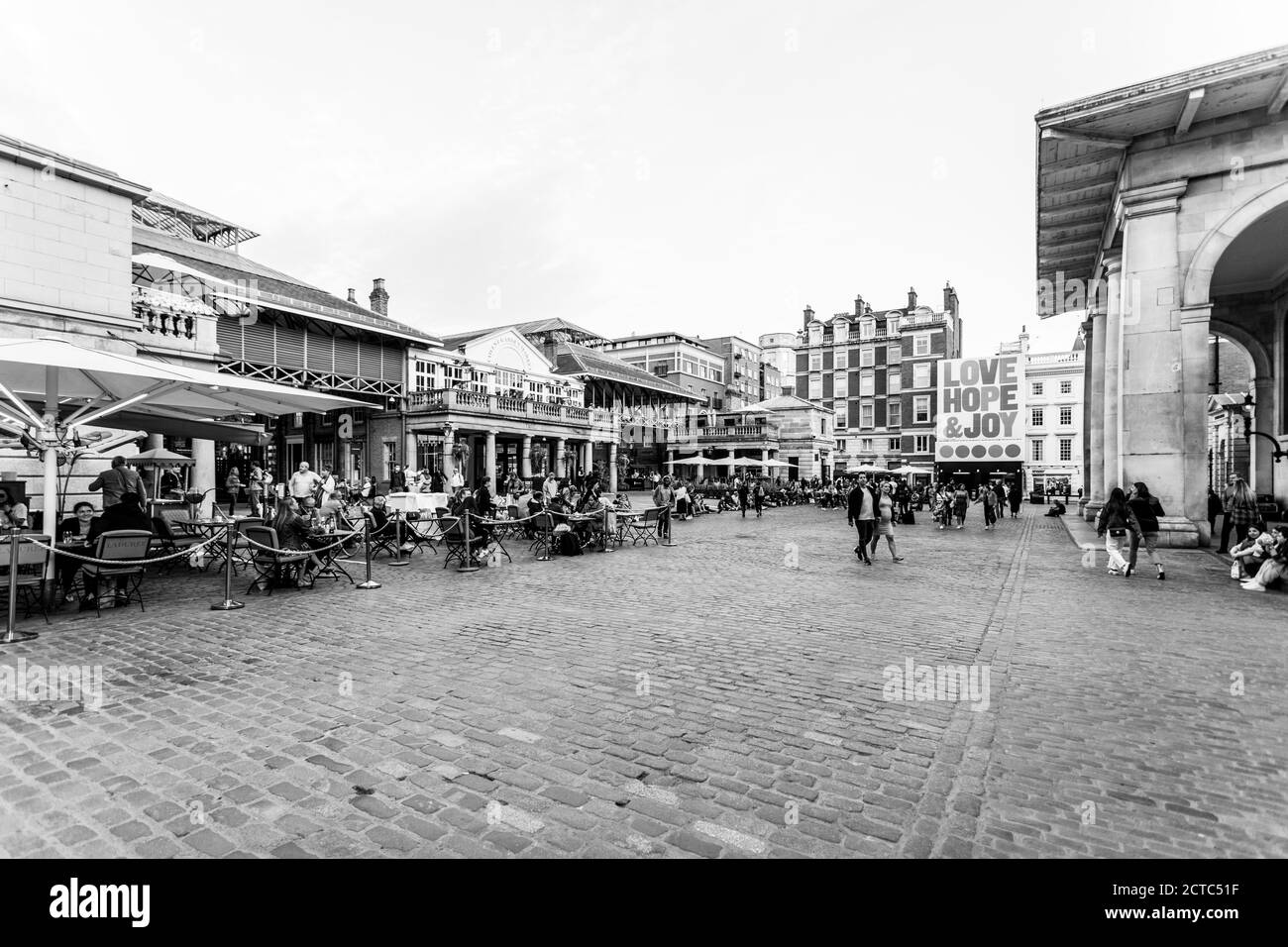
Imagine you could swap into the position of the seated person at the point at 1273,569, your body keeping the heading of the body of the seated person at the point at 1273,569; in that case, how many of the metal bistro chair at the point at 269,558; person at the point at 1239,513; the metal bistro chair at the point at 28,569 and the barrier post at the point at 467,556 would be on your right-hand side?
1

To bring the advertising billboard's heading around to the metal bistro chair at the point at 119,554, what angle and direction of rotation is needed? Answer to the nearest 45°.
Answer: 0° — it already faces it

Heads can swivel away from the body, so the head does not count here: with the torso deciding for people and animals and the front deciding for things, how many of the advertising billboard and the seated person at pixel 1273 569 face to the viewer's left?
1

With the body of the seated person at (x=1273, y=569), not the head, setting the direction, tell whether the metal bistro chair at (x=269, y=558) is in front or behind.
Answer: in front

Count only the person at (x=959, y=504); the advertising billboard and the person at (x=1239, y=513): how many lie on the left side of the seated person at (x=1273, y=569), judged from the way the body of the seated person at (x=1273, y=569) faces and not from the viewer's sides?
0

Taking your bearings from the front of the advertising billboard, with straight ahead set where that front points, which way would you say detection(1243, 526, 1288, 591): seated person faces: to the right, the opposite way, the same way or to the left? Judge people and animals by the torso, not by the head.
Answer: to the right

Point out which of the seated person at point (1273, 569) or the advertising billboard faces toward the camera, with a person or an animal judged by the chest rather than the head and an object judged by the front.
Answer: the advertising billboard

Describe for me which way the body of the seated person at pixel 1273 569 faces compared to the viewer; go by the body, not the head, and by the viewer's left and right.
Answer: facing to the left of the viewer

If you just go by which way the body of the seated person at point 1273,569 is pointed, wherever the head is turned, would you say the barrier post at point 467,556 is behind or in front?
in front

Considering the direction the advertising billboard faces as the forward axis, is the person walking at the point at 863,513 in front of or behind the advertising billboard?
in front

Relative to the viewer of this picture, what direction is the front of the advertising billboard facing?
facing the viewer
